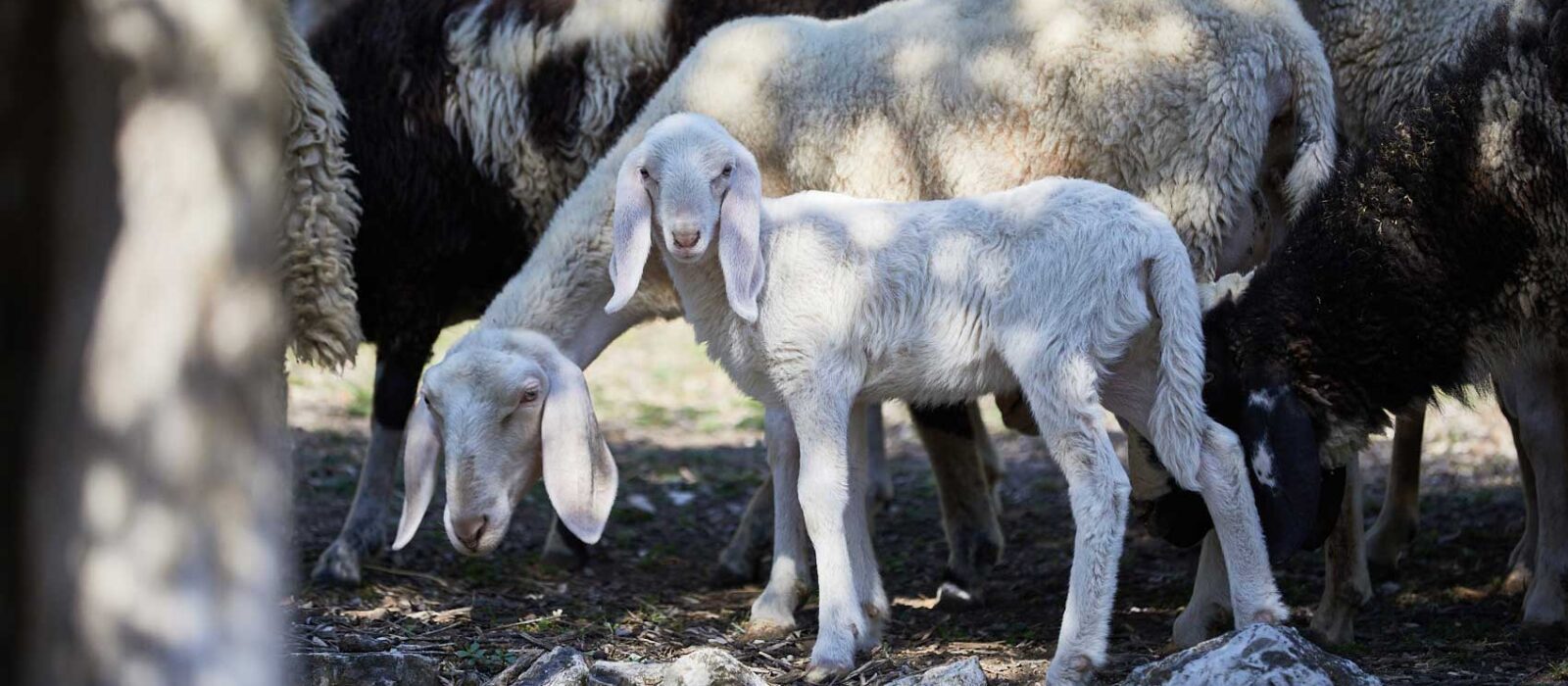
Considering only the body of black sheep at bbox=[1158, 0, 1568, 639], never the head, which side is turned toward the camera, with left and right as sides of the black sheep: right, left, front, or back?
left

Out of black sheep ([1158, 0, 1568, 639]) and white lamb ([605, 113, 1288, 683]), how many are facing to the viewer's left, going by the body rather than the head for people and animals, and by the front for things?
2

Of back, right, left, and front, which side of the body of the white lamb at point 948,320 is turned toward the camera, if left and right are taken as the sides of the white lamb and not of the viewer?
left

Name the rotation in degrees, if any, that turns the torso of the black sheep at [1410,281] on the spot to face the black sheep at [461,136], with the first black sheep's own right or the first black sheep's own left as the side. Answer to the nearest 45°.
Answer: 0° — it already faces it

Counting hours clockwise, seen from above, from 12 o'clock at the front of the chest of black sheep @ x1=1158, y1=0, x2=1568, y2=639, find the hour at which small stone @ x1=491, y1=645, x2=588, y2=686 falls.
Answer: The small stone is roughly at 11 o'clock from the black sheep.

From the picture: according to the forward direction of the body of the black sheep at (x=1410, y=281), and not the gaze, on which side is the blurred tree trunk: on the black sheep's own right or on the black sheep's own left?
on the black sheep's own left
